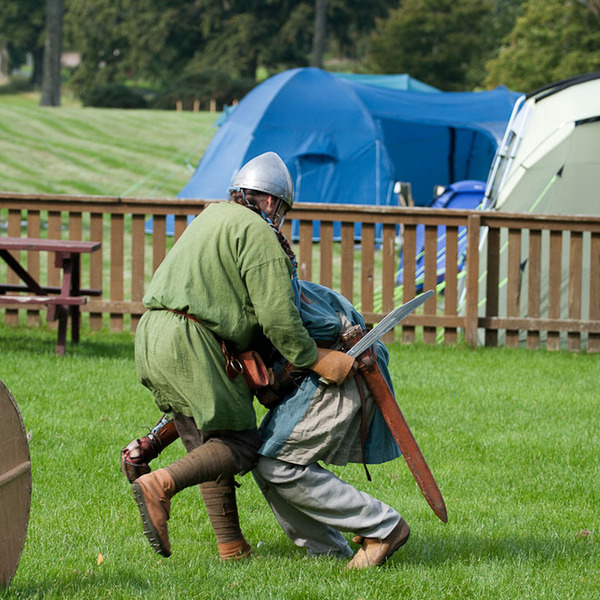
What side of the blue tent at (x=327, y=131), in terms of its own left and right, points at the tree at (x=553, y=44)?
left

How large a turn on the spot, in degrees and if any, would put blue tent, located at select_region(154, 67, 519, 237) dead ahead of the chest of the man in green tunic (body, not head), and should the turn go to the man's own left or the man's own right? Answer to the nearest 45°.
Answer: approximately 45° to the man's own left

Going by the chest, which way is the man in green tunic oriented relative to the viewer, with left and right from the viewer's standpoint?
facing away from the viewer and to the right of the viewer

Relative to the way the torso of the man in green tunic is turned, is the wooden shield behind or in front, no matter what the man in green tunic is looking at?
behind

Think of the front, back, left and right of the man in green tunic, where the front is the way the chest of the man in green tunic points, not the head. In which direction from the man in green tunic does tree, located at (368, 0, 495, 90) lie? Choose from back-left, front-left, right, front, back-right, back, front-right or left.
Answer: front-left

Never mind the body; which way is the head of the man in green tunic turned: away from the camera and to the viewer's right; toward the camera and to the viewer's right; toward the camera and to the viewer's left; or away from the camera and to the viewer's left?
away from the camera and to the viewer's right
